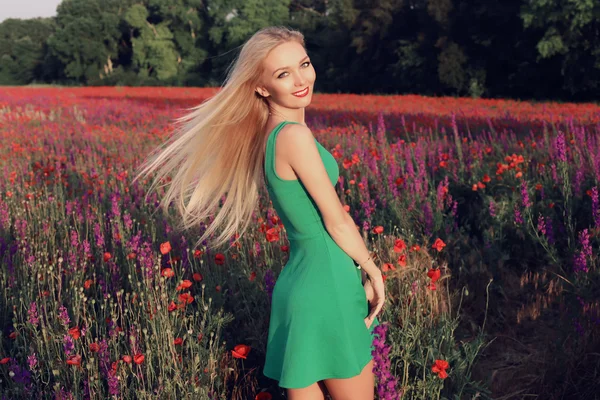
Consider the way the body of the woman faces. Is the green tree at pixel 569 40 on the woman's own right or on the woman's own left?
on the woman's own left

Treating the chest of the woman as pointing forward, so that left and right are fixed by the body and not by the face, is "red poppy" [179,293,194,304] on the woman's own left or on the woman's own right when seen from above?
on the woman's own left

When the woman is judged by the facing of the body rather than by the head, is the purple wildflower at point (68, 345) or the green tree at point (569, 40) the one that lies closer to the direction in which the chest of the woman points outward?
the green tree

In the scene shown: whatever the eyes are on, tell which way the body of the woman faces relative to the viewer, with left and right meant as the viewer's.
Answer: facing to the right of the viewer

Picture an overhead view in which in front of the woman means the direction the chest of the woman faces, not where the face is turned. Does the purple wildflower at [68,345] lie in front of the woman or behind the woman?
behind
